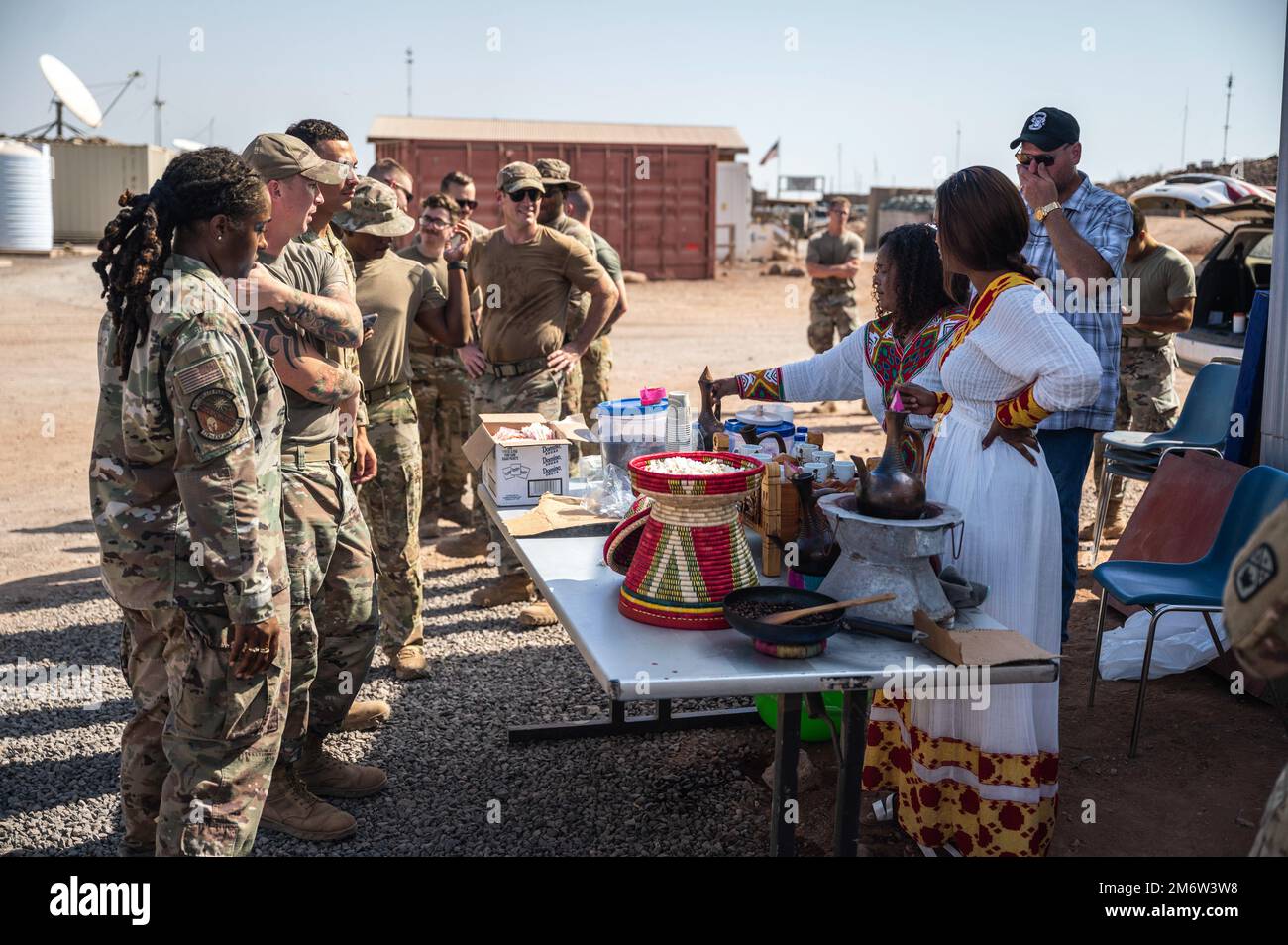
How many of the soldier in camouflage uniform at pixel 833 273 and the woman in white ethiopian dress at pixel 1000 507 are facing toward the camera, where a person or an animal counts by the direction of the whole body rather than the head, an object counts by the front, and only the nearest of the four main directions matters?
1

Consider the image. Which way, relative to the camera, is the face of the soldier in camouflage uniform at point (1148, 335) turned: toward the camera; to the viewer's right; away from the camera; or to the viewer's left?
to the viewer's left

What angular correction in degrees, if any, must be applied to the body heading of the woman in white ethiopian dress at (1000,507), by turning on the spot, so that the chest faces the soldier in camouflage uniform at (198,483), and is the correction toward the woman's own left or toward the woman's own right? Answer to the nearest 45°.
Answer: approximately 45° to the woman's own left

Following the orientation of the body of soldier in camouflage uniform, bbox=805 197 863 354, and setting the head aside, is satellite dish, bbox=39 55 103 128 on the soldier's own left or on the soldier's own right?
on the soldier's own right

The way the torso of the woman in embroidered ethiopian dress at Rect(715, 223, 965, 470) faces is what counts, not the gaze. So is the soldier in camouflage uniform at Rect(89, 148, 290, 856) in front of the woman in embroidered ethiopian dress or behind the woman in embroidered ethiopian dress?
in front

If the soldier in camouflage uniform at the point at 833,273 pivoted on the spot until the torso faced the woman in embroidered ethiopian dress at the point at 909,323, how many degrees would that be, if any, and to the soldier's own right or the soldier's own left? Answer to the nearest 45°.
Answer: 0° — they already face them

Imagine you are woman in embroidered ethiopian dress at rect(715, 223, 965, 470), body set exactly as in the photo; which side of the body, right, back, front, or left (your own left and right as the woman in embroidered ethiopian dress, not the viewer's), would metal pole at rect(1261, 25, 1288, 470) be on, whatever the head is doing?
back

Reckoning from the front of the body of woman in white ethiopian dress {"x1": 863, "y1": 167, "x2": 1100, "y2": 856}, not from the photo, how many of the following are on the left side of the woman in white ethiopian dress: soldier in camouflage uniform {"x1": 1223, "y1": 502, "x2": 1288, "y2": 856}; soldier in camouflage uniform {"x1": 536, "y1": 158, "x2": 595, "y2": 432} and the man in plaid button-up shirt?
1

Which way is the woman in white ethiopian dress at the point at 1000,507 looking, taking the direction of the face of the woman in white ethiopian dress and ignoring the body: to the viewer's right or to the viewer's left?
to the viewer's left

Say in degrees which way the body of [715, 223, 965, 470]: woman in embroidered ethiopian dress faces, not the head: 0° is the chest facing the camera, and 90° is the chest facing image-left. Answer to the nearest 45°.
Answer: approximately 45°

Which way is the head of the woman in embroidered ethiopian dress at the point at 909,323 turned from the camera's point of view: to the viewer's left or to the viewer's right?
to the viewer's left
